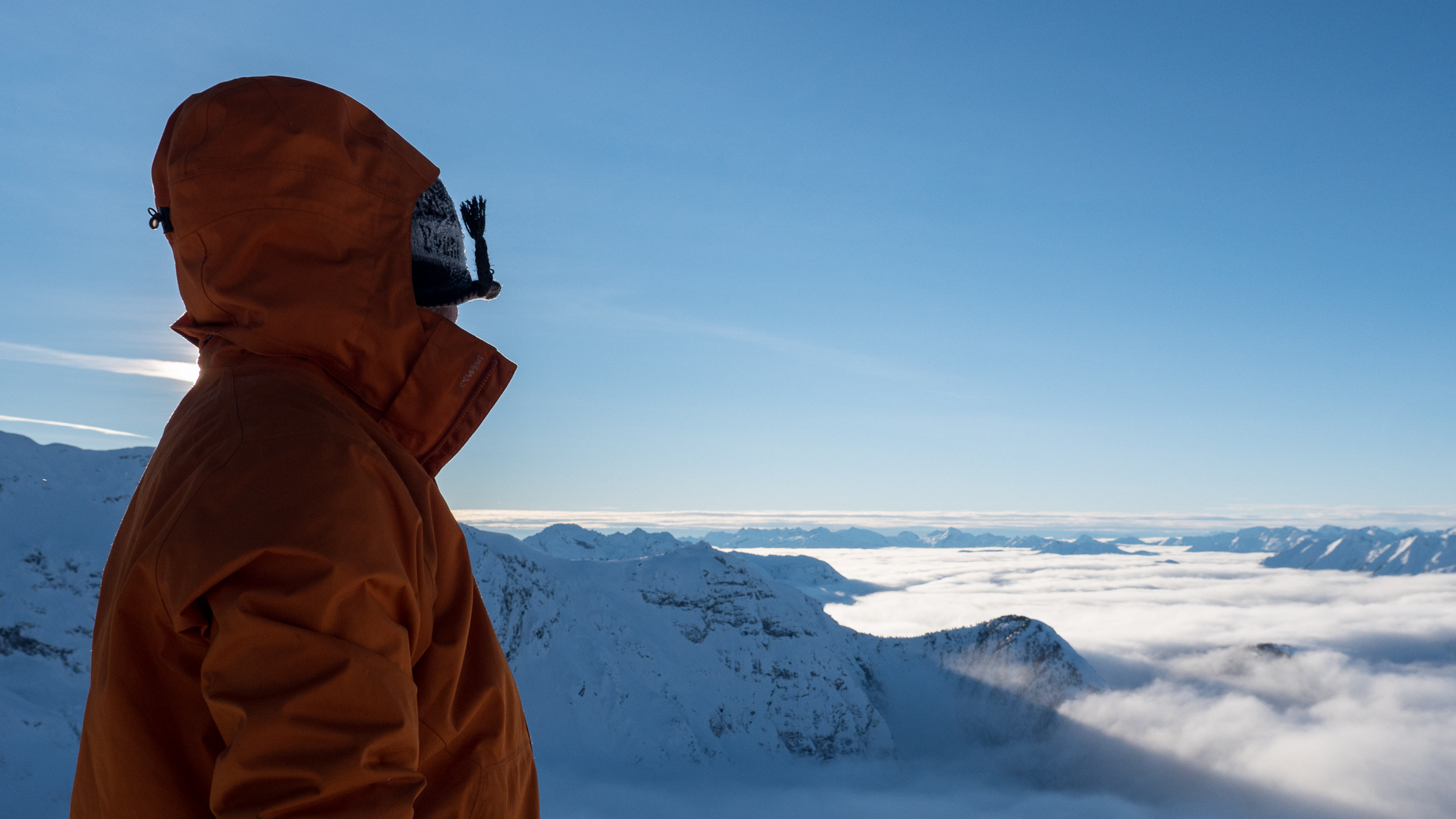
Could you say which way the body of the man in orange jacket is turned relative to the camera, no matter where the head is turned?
to the viewer's right
